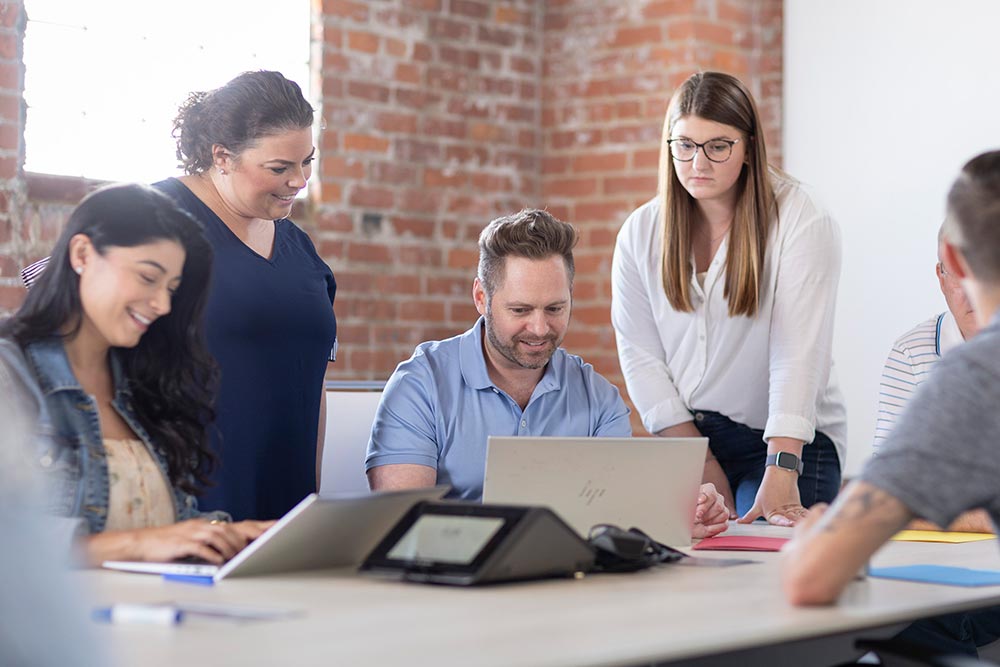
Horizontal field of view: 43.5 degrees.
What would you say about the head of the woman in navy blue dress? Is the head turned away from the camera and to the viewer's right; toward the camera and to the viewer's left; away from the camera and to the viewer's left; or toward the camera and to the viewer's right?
toward the camera and to the viewer's right

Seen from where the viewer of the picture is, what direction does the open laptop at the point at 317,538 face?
facing away from the viewer and to the left of the viewer

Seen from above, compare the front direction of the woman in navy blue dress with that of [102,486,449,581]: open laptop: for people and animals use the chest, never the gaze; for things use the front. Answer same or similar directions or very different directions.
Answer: very different directions

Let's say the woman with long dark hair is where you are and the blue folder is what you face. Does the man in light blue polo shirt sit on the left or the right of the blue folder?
left

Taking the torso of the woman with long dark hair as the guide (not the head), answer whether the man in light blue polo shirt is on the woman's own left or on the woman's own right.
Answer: on the woman's own left

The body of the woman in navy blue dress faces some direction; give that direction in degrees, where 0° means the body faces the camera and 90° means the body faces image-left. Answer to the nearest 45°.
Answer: approximately 315°

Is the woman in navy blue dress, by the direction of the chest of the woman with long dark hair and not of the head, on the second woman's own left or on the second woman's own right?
on the second woman's own left

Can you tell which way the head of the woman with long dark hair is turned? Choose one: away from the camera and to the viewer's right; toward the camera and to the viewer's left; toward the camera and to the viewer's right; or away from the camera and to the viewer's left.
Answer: toward the camera and to the viewer's right

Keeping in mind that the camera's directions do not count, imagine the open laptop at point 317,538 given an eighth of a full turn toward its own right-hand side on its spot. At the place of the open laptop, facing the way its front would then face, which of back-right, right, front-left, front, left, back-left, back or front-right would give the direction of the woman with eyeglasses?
front-right

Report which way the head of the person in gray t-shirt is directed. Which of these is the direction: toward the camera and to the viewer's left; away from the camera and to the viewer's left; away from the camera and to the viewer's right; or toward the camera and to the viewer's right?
away from the camera and to the viewer's left

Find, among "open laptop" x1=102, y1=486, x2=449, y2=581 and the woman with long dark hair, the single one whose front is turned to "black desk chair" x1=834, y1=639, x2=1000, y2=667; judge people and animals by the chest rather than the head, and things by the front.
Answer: the woman with long dark hair

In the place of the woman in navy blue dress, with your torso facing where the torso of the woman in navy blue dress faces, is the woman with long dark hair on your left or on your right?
on your right

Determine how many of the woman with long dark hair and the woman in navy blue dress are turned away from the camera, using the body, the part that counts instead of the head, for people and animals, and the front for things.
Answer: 0

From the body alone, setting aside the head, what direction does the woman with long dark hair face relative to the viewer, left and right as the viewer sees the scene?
facing the viewer and to the right of the viewer

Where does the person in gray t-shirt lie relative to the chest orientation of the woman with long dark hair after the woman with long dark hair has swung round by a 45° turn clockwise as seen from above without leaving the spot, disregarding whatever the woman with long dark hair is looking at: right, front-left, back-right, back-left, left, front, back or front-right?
front-left
